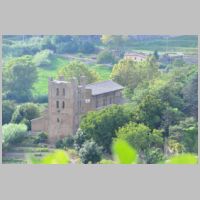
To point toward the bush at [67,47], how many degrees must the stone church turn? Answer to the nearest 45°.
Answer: approximately 135° to its right

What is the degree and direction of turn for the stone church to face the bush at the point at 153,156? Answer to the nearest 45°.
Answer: approximately 90° to its left

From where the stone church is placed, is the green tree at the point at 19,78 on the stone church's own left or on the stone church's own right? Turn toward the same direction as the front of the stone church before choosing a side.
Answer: on the stone church's own right

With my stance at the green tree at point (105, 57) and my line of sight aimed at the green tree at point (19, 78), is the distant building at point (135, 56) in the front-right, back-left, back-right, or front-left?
back-left

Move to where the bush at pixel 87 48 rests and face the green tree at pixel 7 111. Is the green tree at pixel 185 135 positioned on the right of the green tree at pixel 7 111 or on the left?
left

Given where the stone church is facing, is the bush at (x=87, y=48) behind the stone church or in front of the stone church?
behind

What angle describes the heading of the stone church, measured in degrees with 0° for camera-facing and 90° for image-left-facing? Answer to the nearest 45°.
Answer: approximately 45°

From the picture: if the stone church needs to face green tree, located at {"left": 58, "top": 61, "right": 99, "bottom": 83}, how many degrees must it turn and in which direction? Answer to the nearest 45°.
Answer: approximately 135° to its right
